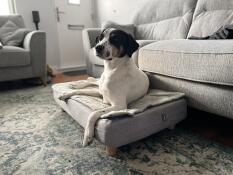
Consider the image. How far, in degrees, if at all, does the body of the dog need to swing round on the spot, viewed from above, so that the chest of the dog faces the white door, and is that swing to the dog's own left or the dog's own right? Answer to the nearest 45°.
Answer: approximately 135° to the dog's own right

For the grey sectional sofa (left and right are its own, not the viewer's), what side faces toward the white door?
right

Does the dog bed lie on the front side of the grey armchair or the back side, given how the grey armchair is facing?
on the front side

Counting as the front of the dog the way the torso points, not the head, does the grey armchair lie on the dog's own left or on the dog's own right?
on the dog's own right

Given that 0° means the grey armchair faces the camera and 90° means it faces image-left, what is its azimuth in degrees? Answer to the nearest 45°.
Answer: approximately 0°

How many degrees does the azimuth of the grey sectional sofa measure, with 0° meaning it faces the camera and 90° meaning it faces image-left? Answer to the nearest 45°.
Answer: approximately 45°

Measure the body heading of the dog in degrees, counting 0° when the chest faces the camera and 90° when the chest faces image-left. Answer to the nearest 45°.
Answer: approximately 45°
